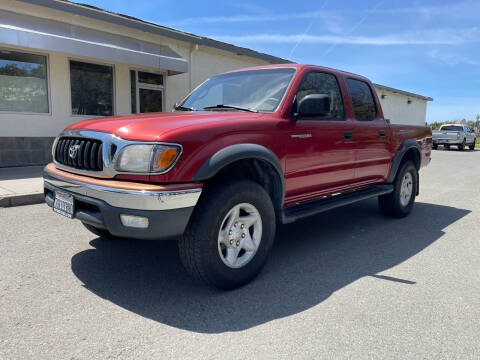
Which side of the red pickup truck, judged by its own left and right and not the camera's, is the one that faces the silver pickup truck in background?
back

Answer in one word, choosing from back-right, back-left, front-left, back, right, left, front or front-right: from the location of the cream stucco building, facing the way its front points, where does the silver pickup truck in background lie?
left

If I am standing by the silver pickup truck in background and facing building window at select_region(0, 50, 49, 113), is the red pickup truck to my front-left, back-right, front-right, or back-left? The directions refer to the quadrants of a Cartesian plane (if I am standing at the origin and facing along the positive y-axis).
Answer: front-left

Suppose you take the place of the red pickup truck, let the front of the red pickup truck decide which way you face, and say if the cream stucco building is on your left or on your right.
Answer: on your right

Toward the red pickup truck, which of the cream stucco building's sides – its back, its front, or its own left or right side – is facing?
front

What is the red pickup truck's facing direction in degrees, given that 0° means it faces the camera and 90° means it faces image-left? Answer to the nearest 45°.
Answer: approximately 45°

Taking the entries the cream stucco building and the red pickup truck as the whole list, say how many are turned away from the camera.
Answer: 0

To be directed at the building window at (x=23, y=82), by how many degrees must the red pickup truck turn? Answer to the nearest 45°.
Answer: approximately 90° to its right

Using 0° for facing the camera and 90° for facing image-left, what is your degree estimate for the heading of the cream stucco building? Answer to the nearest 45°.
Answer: approximately 315°

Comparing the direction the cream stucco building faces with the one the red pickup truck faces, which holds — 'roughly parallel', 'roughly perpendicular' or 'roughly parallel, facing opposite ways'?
roughly perpendicular

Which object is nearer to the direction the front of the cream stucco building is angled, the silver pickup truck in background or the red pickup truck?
the red pickup truck
